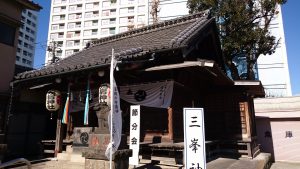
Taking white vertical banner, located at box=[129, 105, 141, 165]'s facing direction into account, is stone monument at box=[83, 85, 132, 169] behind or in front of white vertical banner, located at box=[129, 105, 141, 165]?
in front

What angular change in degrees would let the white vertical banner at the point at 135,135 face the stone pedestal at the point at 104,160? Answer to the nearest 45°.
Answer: approximately 45° to its right

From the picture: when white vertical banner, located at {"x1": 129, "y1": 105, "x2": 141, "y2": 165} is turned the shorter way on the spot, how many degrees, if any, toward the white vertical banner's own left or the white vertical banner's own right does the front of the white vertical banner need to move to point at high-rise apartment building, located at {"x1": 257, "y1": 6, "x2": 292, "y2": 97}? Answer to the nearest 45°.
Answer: approximately 135° to the white vertical banner's own left

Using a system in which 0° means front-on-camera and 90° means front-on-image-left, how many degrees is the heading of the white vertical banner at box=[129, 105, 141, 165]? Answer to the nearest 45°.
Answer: approximately 0°

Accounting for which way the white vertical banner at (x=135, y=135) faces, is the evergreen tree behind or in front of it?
behind

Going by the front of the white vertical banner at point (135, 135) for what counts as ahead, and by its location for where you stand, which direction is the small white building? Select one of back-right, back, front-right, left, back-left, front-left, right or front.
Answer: back-left
